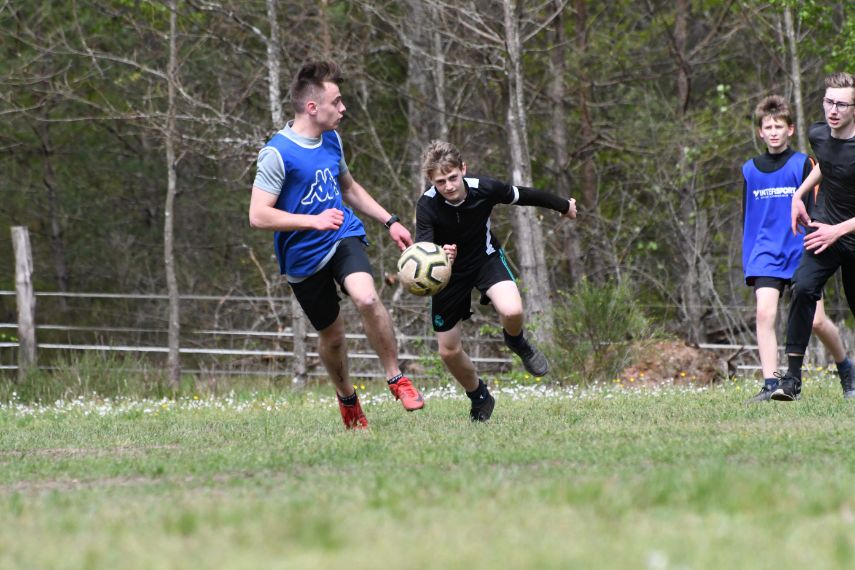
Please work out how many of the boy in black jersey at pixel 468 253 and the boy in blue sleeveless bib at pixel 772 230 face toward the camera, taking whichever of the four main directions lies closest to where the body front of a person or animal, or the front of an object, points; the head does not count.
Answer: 2

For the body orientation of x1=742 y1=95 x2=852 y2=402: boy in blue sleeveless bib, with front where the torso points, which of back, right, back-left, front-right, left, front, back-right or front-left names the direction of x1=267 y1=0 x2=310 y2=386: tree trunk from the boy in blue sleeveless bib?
back-right

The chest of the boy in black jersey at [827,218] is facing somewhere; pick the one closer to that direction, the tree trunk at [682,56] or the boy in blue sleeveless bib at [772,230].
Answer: the boy in blue sleeveless bib

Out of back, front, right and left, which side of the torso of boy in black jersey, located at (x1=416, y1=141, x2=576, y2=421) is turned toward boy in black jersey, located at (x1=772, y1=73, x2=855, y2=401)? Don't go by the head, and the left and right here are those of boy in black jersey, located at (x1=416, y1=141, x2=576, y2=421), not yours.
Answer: left

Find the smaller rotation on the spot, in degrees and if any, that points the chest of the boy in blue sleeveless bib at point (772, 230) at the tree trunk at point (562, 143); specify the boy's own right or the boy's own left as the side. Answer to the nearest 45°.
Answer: approximately 180°

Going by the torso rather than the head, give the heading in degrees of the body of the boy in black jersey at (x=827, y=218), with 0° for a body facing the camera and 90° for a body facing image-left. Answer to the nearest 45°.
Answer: approximately 45°

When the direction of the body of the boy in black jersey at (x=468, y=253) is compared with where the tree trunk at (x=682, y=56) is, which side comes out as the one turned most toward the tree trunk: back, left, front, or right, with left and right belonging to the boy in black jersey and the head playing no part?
back

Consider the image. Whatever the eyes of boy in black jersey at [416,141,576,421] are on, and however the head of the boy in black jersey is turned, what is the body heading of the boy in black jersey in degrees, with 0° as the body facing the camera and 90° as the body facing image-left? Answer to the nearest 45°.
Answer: approximately 0°

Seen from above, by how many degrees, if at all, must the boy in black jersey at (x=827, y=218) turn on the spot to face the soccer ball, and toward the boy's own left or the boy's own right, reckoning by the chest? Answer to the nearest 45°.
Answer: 0° — they already face it

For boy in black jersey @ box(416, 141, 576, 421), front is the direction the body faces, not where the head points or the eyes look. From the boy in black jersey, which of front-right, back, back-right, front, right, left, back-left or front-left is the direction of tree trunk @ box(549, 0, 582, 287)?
back

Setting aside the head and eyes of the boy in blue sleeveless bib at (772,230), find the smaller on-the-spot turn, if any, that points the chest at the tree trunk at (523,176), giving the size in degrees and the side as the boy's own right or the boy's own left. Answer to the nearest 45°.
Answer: approximately 135° to the boy's own right
